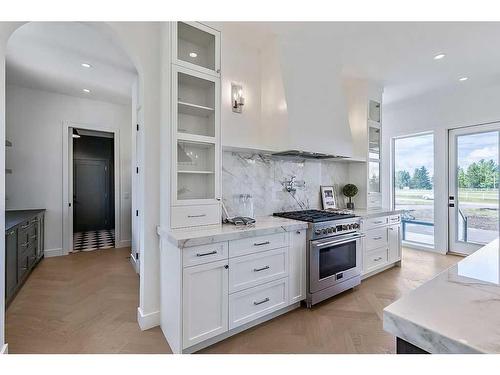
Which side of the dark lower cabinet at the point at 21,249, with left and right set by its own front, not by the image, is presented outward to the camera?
right

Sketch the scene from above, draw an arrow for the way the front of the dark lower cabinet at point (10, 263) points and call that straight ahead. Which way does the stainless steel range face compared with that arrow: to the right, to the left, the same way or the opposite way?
to the right

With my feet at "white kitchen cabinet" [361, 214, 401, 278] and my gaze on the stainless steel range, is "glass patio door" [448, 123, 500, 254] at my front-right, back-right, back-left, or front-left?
back-left

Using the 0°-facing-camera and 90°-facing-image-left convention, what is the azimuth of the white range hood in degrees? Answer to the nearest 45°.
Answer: approximately 315°

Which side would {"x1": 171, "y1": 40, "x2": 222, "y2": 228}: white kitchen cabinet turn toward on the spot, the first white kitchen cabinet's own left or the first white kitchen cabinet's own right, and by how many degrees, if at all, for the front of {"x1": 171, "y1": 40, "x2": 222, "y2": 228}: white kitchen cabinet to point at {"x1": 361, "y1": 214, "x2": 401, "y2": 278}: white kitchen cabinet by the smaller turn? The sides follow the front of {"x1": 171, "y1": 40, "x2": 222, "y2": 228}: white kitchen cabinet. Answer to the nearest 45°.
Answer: approximately 45° to the first white kitchen cabinet's own left

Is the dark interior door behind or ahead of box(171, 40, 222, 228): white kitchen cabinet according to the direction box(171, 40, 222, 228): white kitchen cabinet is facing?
behind
